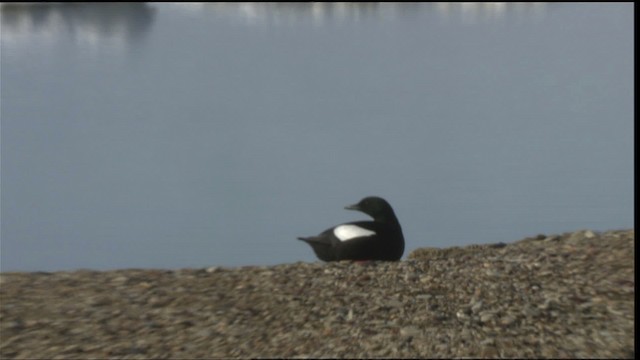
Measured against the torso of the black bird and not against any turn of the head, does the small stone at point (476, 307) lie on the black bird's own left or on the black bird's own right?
on the black bird's own right

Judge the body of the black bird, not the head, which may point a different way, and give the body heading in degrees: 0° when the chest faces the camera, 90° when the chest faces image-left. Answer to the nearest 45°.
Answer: approximately 270°
